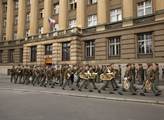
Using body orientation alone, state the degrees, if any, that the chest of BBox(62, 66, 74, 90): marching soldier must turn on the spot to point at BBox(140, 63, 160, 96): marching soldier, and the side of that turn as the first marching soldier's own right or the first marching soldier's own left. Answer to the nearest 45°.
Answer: approximately 45° to the first marching soldier's own right

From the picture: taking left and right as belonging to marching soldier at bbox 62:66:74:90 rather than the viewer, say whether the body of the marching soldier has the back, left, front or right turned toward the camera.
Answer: right

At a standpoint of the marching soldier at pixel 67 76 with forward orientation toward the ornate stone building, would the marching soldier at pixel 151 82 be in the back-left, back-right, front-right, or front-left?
back-right

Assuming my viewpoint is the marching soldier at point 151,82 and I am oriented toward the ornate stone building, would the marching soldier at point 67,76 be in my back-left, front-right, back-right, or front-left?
front-left

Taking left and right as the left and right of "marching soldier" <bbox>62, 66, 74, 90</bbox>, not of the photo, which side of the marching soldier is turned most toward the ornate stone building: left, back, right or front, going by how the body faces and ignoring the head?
left

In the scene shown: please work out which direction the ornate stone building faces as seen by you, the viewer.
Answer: facing the viewer and to the left of the viewer

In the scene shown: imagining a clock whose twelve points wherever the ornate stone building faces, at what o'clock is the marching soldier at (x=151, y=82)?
The marching soldier is roughly at 10 o'clock from the ornate stone building.

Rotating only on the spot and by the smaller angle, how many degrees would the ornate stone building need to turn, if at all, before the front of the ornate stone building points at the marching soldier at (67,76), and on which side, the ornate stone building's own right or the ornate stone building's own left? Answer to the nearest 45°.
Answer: approximately 45° to the ornate stone building's own left
